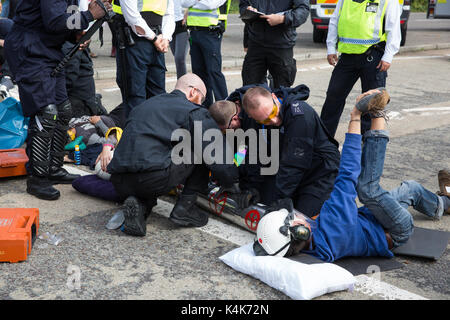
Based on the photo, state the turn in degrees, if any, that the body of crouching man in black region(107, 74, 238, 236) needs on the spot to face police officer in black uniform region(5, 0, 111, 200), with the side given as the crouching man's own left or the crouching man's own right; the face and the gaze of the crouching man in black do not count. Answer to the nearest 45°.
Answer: approximately 90° to the crouching man's own left

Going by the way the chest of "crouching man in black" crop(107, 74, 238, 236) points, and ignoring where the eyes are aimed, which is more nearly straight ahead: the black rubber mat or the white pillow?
the black rubber mat

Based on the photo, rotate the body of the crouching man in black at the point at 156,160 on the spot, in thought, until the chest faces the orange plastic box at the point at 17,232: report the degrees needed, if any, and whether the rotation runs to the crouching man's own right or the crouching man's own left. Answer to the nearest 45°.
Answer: approximately 180°

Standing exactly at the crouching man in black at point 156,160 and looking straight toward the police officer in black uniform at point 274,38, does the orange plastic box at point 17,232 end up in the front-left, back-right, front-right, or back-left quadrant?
back-left

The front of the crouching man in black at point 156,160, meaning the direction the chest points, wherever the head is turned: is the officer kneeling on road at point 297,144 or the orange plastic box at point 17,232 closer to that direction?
the officer kneeling on road

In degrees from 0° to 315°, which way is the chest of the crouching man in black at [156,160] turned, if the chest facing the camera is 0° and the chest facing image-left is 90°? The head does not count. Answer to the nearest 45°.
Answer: approximately 225°

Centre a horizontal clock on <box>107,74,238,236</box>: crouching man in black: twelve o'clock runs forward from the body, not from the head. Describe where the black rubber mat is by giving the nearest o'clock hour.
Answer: The black rubber mat is roughly at 2 o'clock from the crouching man in black.

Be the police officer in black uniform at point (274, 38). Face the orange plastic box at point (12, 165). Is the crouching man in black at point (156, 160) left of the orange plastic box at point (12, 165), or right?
left

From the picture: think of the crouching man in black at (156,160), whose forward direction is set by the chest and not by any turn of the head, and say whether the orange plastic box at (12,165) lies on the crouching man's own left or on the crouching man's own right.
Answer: on the crouching man's own left

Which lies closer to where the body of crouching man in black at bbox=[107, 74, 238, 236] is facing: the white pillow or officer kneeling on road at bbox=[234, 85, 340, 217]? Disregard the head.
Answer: the officer kneeling on road

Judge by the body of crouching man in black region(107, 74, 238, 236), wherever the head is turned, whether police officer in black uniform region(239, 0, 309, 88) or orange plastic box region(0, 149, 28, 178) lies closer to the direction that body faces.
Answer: the police officer in black uniform

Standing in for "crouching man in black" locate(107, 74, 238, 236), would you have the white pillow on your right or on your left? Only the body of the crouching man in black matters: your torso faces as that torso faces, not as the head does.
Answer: on your right
